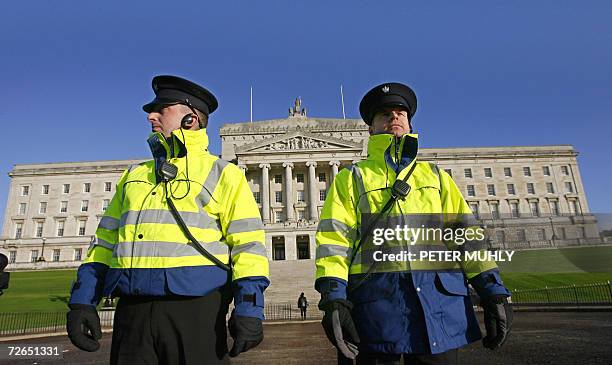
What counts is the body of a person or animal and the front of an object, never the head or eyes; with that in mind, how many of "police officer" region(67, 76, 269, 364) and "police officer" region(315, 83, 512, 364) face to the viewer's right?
0

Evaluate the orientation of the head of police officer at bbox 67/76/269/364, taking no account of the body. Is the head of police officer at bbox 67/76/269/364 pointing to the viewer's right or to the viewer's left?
to the viewer's left

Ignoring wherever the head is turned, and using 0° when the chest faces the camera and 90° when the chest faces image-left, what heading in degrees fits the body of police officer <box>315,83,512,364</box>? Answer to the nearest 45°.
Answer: approximately 0°

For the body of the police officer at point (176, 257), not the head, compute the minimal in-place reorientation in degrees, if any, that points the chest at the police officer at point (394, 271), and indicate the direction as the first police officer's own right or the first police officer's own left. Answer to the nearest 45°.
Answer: approximately 135° to the first police officer's own left

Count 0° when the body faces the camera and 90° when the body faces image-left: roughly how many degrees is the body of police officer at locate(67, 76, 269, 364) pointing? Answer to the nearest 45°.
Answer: approximately 45°

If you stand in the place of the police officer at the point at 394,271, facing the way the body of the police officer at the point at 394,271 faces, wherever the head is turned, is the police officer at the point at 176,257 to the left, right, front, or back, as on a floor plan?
right
